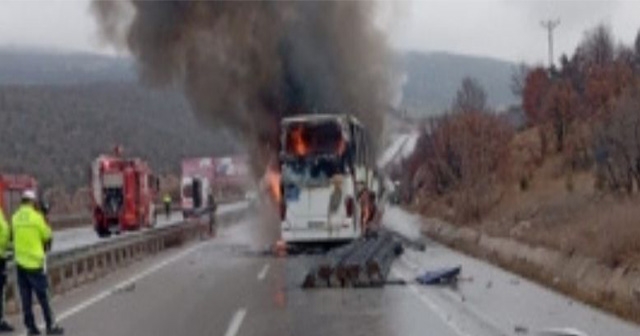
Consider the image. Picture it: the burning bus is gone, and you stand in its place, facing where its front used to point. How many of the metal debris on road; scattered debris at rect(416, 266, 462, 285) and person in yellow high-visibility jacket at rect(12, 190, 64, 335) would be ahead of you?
0

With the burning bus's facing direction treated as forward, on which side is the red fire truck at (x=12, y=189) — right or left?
on its left

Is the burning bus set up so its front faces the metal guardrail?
no

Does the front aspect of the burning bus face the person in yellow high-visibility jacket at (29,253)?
no

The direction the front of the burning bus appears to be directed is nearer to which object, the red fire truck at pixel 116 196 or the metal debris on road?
the red fire truck

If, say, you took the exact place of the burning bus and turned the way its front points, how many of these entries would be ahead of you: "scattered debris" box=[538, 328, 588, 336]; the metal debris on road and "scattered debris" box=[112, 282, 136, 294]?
0

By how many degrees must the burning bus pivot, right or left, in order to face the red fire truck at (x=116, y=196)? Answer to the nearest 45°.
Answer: approximately 45° to its left

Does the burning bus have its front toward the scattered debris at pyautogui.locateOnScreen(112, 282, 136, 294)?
no

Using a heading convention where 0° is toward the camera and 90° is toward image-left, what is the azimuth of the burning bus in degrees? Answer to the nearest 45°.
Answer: approximately 180°

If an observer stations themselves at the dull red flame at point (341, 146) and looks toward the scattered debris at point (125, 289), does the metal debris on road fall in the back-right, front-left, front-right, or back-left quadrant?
front-left

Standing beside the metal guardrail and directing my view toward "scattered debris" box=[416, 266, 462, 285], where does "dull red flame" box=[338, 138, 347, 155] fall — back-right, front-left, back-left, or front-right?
front-left

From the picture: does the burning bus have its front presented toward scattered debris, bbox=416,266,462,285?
no
